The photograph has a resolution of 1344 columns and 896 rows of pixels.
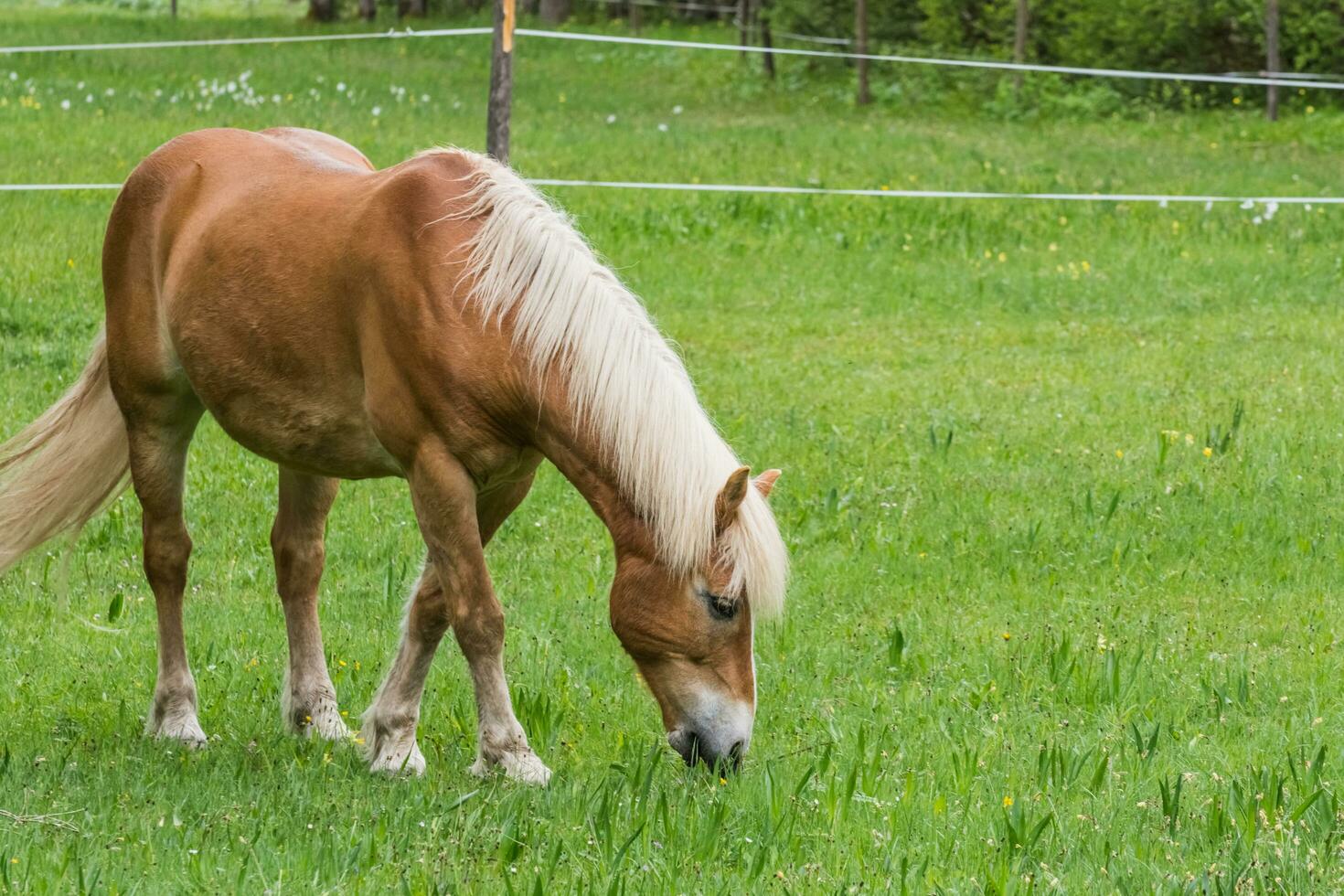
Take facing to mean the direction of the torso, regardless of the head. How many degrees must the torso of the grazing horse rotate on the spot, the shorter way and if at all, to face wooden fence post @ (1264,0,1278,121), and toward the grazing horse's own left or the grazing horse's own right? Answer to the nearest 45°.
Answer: approximately 90° to the grazing horse's own left

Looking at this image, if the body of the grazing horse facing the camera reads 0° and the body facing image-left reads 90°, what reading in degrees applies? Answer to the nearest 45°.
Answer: approximately 315°

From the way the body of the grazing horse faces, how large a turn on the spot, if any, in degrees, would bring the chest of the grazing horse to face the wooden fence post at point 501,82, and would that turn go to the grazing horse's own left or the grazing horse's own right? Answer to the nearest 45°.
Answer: approximately 135° to the grazing horse's own left

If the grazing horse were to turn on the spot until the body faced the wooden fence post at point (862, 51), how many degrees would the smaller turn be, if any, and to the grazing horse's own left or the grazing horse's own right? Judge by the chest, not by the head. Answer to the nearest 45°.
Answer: approximately 135° to the grazing horse's own left

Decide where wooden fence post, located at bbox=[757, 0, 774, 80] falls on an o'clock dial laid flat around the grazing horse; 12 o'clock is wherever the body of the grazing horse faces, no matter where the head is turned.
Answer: The wooden fence post is roughly at 8 o'clock from the grazing horse.

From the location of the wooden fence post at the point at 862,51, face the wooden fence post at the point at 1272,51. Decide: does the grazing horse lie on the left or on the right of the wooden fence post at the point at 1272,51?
right
